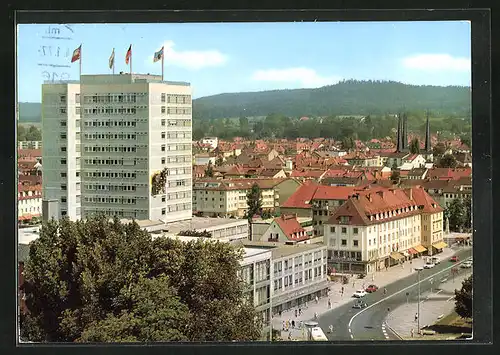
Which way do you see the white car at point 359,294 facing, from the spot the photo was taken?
facing the viewer and to the left of the viewer

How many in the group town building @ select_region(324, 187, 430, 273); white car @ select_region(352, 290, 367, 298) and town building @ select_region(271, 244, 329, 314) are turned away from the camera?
0

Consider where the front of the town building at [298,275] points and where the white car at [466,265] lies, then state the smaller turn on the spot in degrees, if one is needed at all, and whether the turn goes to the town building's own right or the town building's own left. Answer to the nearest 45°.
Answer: approximately 45° to the town building's own left

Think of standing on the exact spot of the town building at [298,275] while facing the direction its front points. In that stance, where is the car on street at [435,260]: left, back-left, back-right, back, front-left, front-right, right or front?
front-left

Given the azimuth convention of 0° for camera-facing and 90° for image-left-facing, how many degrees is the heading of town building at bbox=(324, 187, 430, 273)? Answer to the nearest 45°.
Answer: approximately 315°

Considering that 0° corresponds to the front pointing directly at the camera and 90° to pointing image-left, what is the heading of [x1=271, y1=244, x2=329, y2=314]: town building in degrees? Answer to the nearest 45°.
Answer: approximately 315°

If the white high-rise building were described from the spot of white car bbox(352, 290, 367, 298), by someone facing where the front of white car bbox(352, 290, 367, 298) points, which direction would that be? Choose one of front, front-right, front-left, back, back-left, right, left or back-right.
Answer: front-right

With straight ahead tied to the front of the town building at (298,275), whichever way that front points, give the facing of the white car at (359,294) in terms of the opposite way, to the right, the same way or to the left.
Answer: to the right

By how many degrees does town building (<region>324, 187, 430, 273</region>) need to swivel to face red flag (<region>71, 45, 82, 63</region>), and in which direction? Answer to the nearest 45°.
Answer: approximately 135° to its right

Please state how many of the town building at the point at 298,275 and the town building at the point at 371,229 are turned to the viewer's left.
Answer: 0
